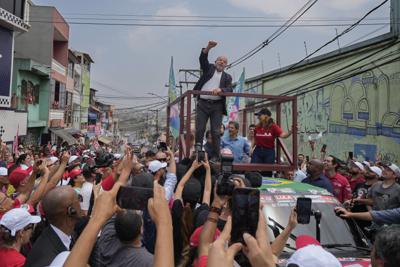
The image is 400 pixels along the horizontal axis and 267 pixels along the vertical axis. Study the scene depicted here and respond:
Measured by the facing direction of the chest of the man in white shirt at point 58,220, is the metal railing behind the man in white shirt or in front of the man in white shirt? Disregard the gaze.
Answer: in front

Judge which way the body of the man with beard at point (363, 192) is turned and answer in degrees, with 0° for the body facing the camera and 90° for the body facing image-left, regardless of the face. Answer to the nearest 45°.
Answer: approximately 45°

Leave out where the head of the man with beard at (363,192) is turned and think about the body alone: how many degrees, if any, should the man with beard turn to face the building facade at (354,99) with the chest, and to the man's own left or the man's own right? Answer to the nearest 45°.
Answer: approximately 135° to the man's own right

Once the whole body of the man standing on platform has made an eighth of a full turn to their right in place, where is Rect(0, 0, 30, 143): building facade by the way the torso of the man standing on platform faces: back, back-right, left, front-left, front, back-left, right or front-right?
right

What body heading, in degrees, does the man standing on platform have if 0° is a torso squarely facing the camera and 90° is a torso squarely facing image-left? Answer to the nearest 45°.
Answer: approximately 0°

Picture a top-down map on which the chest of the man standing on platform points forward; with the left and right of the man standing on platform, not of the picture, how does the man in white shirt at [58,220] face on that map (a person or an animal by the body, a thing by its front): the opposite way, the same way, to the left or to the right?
the opposite way
